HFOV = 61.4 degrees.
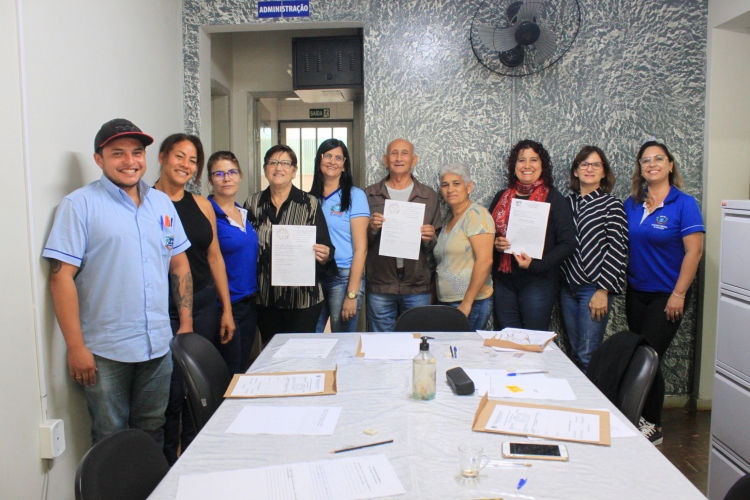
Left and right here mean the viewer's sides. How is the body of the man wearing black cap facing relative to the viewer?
facing the viewer and to the right of the viewer

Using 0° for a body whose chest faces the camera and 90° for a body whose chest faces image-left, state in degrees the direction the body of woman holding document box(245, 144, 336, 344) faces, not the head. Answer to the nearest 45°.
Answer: approximately 0°

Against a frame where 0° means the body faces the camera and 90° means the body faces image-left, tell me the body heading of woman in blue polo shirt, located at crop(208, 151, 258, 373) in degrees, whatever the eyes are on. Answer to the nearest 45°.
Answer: approximately 315°

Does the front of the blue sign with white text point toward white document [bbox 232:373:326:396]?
yes

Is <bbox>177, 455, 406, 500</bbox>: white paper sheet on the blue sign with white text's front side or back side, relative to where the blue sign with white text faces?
on the front side

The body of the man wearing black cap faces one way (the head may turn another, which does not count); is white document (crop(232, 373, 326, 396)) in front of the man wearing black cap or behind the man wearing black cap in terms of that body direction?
in front

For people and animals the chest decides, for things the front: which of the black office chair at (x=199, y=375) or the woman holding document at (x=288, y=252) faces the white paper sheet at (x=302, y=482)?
the woman holding document

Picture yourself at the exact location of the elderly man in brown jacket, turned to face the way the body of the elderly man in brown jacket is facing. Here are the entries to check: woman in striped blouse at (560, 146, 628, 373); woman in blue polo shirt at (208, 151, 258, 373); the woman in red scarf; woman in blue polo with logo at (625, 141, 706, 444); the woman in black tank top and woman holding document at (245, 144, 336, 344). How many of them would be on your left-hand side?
3

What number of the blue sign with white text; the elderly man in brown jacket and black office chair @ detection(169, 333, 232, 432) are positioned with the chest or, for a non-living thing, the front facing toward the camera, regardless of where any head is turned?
2

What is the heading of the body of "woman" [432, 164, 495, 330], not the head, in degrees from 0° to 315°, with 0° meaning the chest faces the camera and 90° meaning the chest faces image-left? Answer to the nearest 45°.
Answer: approximately 45°

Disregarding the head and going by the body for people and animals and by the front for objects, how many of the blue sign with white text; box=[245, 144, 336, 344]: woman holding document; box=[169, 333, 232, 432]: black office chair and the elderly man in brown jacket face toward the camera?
3
